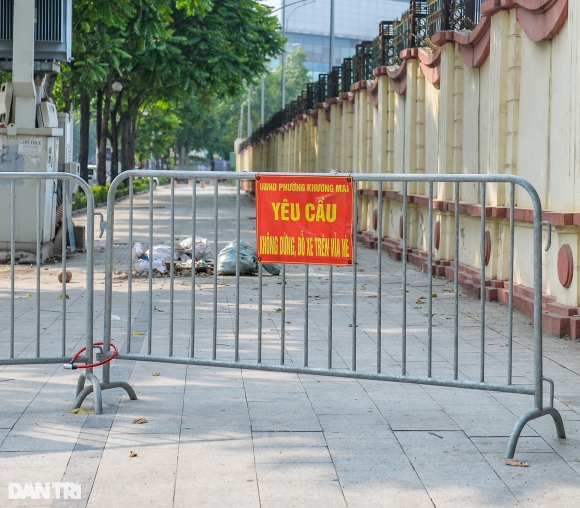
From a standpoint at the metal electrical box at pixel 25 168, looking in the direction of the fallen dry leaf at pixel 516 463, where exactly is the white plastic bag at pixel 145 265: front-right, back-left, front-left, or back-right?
front-left

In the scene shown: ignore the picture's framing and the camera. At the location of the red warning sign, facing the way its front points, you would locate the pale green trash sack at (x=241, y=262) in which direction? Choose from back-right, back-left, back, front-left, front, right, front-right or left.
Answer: back

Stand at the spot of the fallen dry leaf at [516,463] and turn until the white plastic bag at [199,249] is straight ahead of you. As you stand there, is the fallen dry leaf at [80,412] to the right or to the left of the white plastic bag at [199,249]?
left

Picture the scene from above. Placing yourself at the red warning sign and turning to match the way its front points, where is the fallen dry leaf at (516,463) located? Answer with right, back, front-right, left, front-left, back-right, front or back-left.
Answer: front-left

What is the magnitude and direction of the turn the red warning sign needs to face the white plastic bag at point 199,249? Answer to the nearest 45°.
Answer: approximately 180°

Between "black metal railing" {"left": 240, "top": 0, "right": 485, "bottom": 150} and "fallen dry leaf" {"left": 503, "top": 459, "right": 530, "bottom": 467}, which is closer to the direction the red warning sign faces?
the fallen dry leaf

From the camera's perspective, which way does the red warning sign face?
toward the camera

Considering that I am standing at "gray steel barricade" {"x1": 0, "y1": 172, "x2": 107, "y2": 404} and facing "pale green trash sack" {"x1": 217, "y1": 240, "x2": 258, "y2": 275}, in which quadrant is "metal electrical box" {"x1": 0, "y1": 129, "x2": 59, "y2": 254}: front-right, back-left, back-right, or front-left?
front-left

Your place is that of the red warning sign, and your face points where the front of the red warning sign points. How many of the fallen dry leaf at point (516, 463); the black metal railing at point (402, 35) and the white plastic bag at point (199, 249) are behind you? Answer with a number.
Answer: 2

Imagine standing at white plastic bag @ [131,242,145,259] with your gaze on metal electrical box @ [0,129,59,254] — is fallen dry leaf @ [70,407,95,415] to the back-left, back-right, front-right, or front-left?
back-left

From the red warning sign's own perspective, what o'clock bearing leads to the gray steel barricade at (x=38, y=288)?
The gray steel barricade is roughly at 4 o'clock from the red warning sign.

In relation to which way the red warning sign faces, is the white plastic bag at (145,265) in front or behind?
behind
